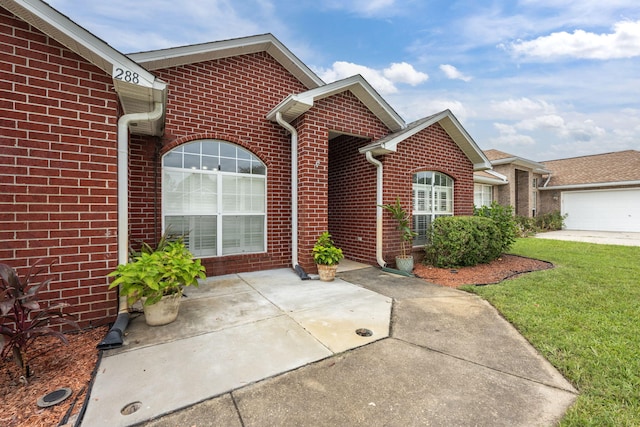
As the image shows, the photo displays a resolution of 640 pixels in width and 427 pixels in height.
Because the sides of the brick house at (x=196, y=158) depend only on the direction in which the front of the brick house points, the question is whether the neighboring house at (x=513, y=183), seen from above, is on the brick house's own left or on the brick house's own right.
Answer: on the brick house's own left

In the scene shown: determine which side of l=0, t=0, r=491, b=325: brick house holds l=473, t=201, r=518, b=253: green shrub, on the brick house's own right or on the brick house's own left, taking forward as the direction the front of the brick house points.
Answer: on the brick house's own left

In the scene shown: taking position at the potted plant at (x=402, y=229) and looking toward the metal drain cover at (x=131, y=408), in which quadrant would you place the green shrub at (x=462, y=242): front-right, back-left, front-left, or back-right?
back-left

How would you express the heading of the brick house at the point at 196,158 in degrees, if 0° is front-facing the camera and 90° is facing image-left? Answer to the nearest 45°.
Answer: approximately 315°

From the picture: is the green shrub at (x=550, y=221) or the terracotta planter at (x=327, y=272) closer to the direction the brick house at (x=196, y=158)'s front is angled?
the terracotta planter

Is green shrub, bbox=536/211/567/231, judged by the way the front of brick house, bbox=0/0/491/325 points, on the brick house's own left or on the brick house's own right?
on the brick house's own left
